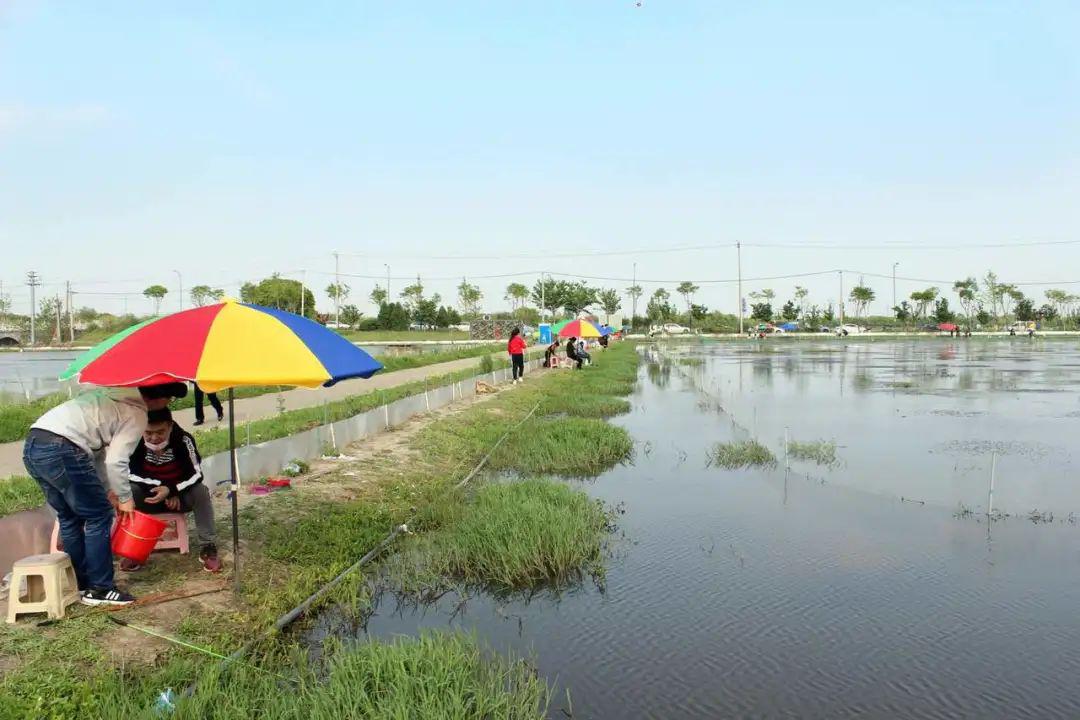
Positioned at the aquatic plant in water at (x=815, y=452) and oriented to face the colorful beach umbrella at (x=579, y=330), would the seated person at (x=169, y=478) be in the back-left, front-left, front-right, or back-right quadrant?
back-left

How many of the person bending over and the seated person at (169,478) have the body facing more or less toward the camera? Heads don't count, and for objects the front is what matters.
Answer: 1

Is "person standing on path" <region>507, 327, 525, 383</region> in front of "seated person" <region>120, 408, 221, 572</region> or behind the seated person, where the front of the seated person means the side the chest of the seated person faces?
behind

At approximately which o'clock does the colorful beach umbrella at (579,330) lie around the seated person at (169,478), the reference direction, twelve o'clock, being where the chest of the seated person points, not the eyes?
The colorful beach umbrella is roughly at 7 o'clock from the seated person.

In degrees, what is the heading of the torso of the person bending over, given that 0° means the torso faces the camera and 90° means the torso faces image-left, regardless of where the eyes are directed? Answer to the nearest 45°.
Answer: approximately 270°
